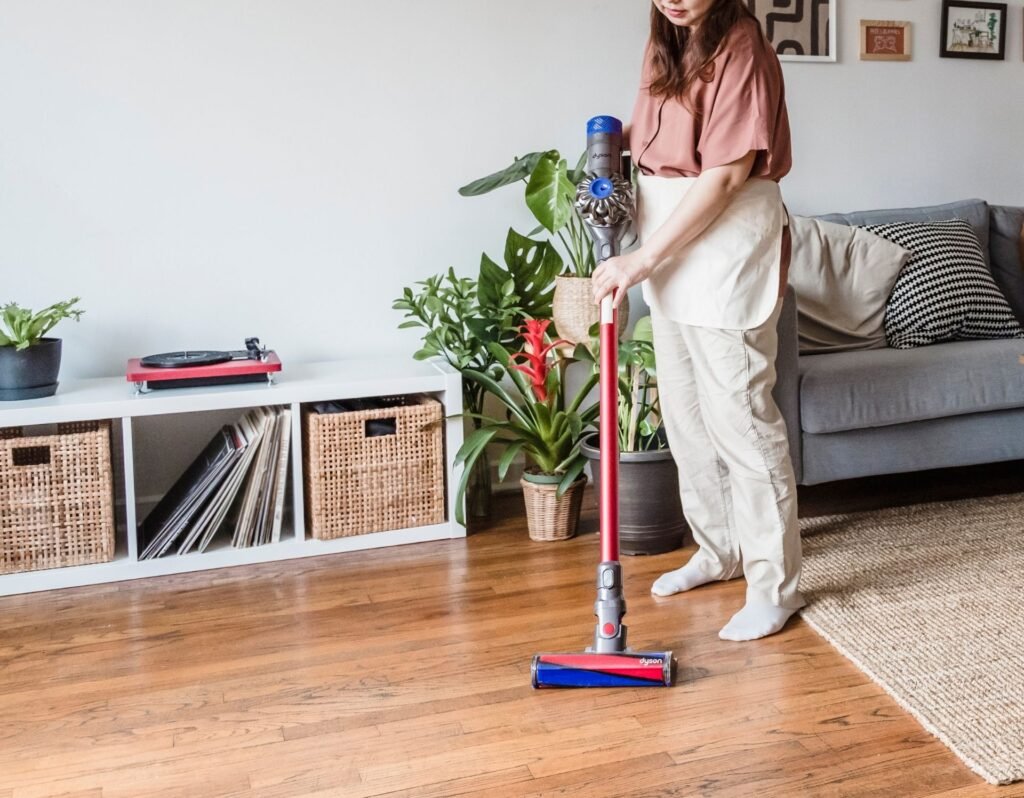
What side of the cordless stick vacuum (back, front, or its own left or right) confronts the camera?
front

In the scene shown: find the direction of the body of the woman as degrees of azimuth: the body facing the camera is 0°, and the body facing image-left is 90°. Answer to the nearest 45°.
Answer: approximately 45°

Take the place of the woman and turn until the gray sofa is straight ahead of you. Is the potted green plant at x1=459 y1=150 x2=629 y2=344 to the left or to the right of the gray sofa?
left

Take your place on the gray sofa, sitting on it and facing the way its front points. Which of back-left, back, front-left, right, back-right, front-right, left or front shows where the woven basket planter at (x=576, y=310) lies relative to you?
right

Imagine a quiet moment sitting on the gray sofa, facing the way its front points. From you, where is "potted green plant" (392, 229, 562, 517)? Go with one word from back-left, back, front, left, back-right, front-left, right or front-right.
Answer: right

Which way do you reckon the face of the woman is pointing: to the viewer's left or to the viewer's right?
to the viewer's left

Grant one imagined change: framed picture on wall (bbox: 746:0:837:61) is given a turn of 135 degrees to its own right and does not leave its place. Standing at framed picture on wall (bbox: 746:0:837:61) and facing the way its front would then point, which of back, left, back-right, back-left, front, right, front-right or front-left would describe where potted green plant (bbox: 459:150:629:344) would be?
left

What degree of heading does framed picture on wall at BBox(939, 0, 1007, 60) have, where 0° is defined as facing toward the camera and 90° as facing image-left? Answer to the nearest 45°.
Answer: approximately 0°

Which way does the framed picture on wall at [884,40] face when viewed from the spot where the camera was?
facing the viewer
